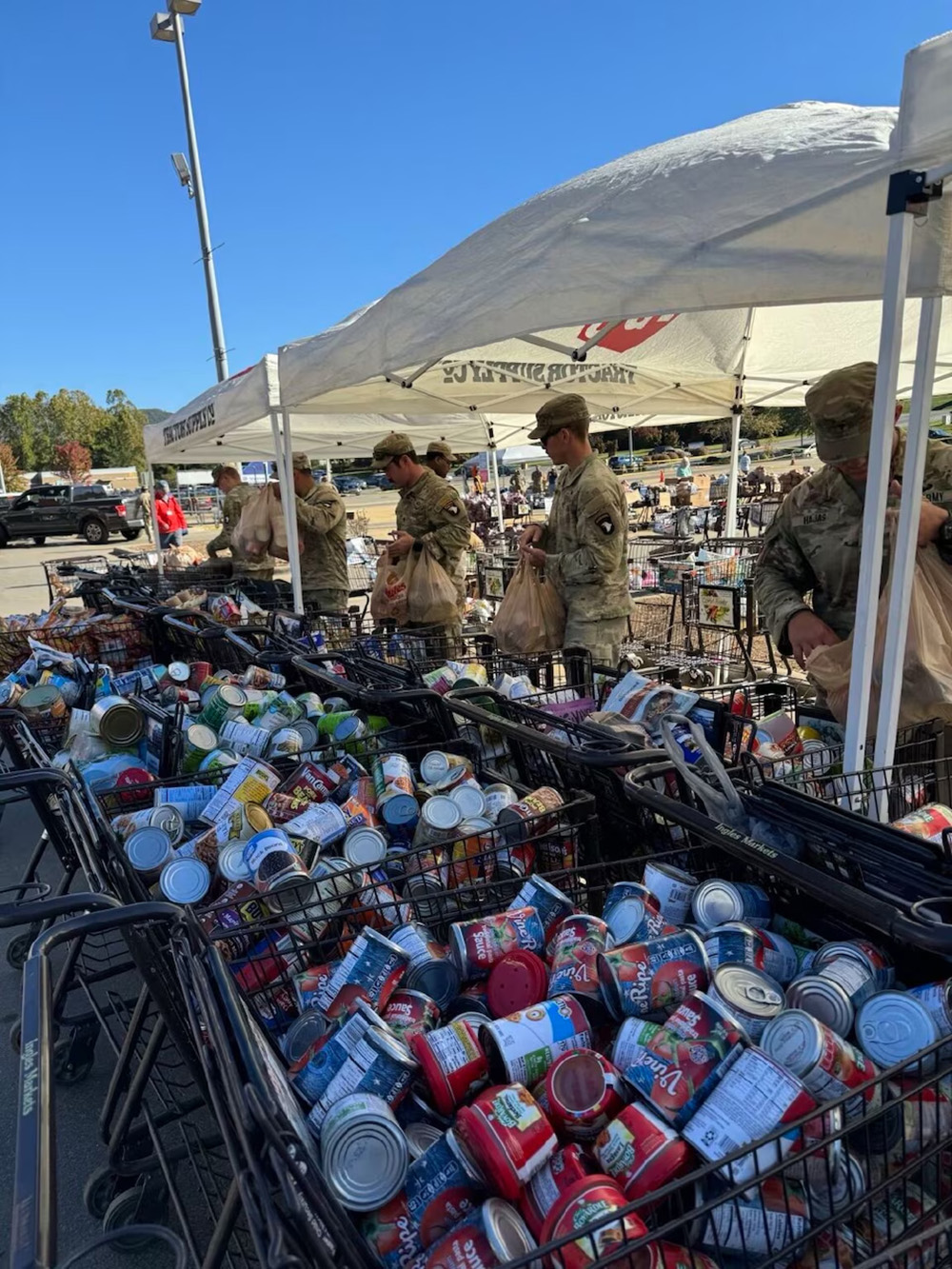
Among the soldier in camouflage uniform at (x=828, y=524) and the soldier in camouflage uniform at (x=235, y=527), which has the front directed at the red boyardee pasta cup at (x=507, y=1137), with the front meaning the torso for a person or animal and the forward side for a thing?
the soldier in camouflage uniform at (x=828, y=524)

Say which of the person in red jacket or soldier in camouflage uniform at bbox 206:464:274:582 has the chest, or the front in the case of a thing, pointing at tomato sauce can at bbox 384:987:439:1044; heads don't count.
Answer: the person in red jacket

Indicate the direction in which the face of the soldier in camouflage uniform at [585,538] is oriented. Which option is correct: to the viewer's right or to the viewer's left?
to the viewer's left

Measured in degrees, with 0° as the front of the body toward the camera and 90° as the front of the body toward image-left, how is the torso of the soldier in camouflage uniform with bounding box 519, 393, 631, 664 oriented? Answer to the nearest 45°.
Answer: approximately 90°

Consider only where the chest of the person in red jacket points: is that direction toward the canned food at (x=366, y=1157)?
yes

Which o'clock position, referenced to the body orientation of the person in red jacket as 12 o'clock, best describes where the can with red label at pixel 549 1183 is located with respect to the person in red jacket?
The can with red label is roughly at 12 o'clock from the person in red jacket.
